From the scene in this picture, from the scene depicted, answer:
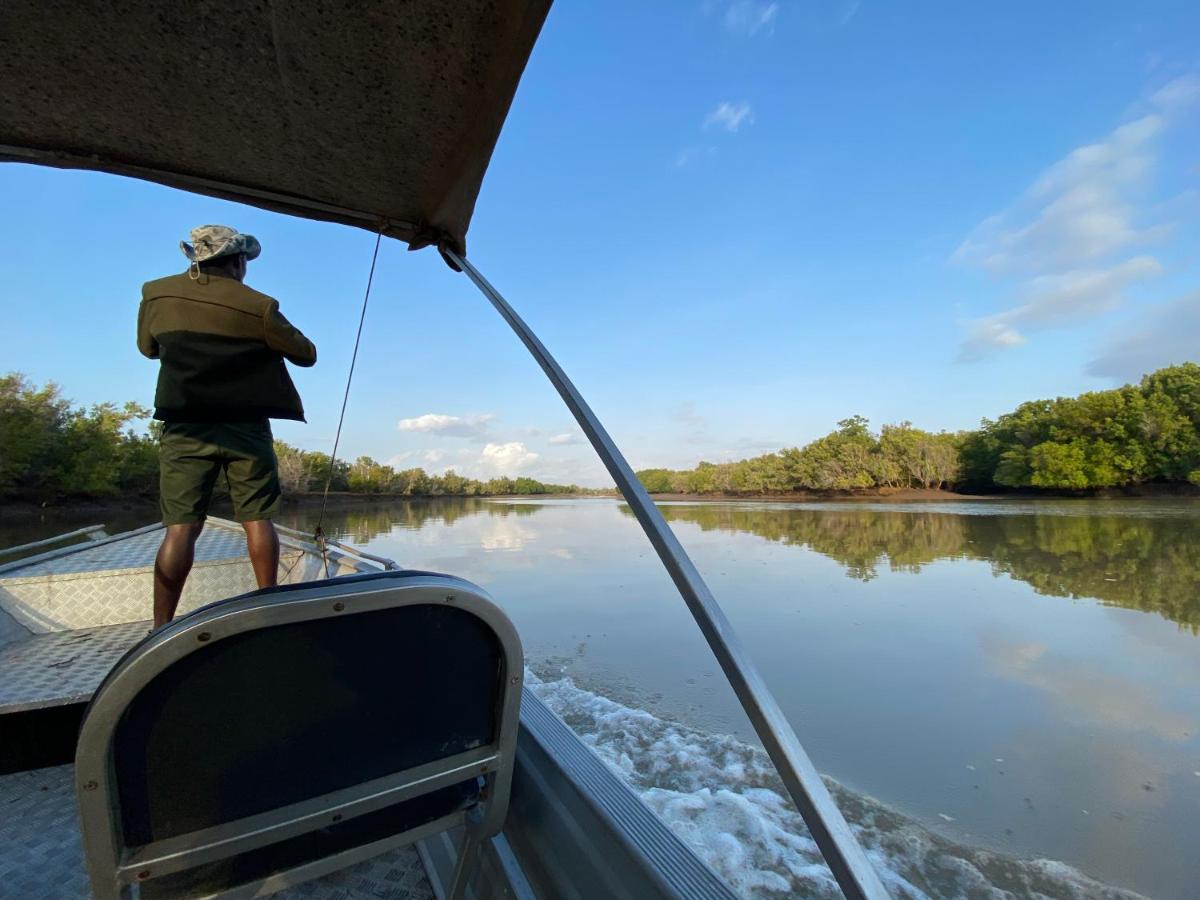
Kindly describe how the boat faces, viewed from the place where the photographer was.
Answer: facing away from the viewer and to the left of the viewer
